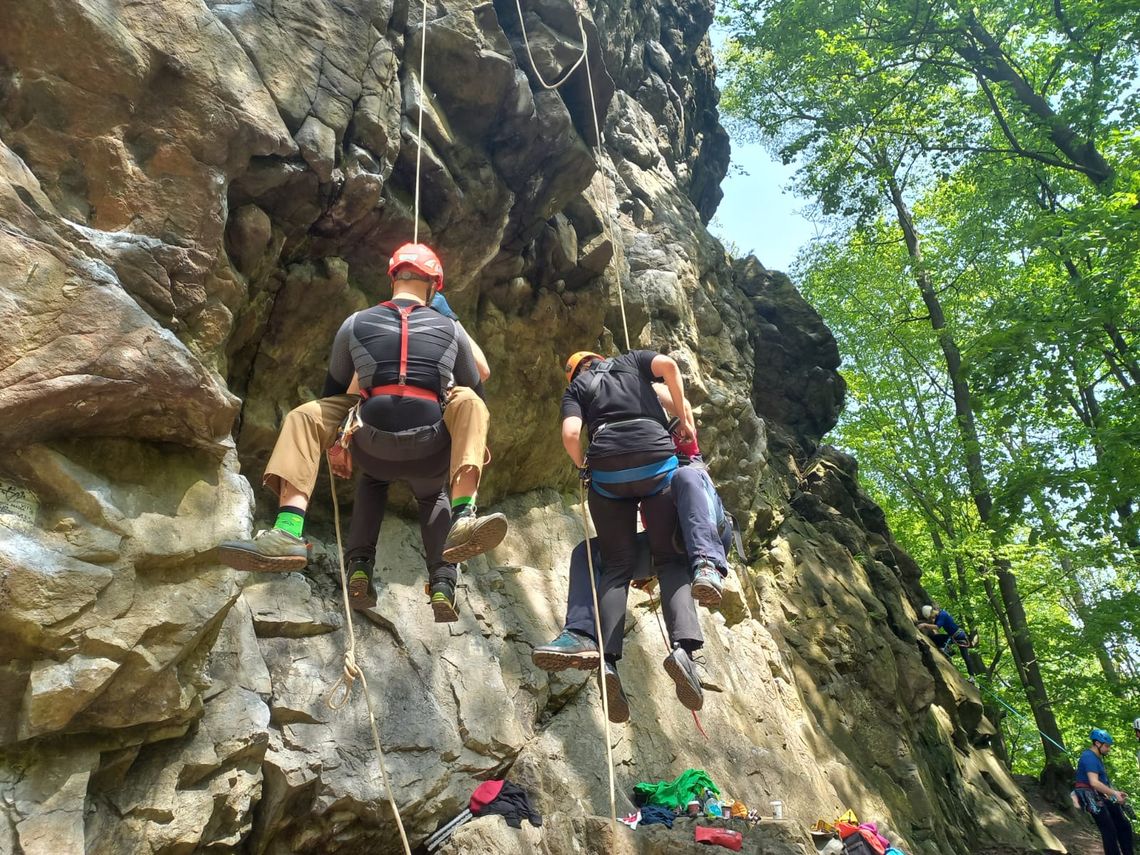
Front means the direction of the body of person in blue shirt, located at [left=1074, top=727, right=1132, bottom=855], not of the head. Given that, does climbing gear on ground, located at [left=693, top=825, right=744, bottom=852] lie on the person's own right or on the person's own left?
on the person's own right

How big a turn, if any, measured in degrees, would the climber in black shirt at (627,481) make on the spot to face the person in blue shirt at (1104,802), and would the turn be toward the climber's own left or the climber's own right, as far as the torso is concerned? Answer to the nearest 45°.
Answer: approximately 45° to the climber's own right

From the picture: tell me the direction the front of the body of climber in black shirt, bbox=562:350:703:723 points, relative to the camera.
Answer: away from the camera

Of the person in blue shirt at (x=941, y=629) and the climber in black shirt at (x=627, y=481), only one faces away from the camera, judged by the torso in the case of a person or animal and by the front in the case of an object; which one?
the climber in black shirt

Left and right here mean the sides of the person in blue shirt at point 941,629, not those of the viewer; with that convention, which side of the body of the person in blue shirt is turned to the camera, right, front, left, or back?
left

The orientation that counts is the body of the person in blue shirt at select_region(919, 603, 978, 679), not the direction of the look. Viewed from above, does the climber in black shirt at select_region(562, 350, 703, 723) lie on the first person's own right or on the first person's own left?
on the first person's own left
